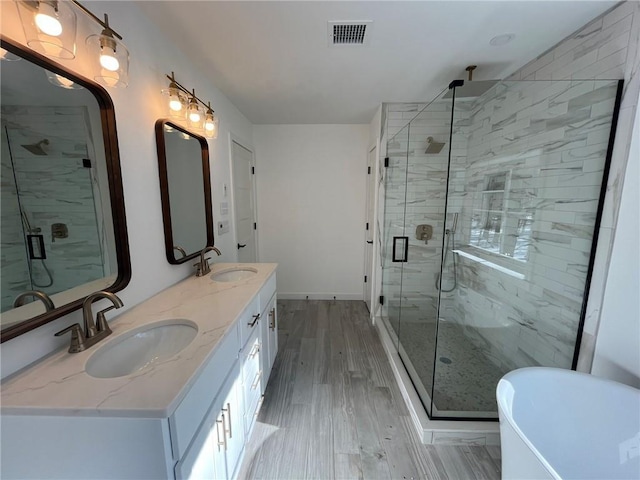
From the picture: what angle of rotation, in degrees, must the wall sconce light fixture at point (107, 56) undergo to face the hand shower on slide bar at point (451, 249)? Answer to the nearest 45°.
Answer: approximately 45° to its left

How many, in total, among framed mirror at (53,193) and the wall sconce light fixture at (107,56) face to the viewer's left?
0

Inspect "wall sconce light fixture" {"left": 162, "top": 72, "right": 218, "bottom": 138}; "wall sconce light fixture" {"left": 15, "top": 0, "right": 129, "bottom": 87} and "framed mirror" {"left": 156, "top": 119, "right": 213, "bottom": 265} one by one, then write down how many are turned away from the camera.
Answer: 0

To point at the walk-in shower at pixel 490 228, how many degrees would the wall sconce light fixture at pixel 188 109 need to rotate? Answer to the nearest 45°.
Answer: approximately 45° to its left

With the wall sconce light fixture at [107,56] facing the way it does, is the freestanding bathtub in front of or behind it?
in front

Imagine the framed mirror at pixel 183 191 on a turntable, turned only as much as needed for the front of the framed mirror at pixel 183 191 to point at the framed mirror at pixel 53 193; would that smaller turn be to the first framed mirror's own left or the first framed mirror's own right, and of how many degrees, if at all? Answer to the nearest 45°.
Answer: approximately 90° to the first framed mirror's own right

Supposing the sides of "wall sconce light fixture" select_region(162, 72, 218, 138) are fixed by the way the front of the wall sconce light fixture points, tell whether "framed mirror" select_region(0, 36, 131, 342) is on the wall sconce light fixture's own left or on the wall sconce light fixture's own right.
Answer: on the wall sconce light fixture's own right

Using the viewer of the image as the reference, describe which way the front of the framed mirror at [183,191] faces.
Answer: facing the viewer and to the right of the viewer

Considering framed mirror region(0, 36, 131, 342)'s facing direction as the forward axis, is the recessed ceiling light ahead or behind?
ahead

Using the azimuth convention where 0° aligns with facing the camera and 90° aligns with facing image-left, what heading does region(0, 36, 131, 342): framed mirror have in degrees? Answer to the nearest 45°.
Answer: approximately 315°

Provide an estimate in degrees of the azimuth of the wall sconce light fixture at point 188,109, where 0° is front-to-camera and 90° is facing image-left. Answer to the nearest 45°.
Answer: approximately 315°

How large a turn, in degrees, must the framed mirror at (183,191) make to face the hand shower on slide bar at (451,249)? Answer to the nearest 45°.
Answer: approximately 45° to its left

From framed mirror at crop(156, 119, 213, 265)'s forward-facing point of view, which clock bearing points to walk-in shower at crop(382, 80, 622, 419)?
The walk-in shower is roughly at 11 o'clock from the framed mirror.

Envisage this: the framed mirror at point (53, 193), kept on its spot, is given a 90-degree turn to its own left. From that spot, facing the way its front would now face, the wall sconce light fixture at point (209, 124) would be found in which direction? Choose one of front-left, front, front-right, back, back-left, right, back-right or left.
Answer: front

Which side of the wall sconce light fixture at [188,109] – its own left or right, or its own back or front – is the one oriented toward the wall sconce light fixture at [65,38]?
right
